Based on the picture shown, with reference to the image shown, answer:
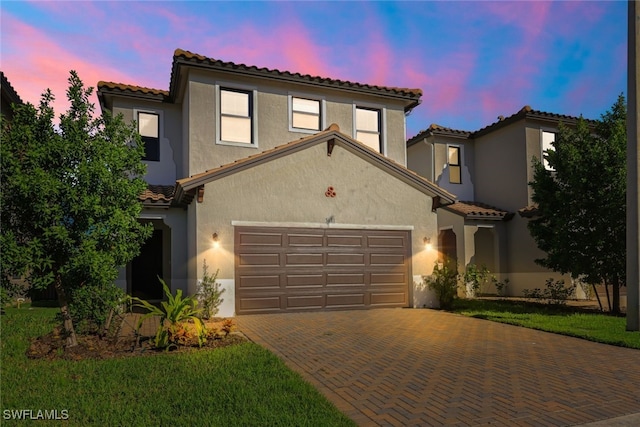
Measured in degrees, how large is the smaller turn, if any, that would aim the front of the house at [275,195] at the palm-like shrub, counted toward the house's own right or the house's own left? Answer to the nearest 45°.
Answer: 0° — it already faces it

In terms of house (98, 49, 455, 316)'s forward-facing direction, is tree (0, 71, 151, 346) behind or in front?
in front

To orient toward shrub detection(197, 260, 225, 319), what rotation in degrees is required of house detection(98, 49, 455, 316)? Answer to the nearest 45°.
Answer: approximately 45° to its right

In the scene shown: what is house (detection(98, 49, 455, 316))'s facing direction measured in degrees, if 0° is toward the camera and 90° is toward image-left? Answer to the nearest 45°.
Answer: approximately 0°

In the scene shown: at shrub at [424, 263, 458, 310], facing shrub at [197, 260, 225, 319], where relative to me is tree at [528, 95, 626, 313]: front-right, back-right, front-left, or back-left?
back-left

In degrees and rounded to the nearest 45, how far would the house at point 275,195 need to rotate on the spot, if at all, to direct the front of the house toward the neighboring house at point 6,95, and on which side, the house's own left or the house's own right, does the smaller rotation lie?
approximately 90° to the house's own right

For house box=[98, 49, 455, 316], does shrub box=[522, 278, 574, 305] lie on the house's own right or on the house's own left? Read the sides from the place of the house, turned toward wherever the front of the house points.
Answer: on the house's own left

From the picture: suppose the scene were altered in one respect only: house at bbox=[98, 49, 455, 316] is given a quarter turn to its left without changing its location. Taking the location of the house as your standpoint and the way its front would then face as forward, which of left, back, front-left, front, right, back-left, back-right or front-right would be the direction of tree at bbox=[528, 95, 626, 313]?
front
